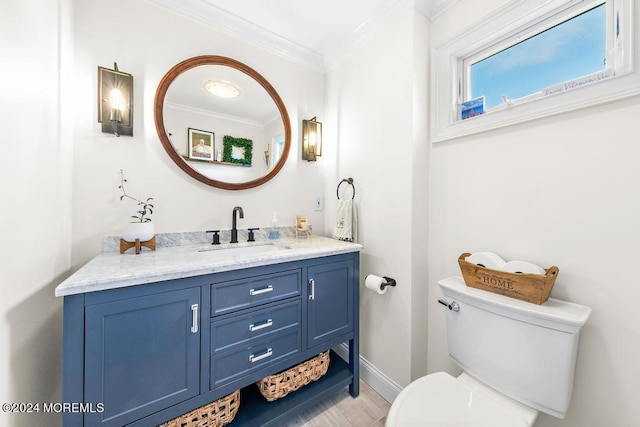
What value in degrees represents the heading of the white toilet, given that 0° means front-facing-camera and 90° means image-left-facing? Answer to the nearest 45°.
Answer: approximately 45°

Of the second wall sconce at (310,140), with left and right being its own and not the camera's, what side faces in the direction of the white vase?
right

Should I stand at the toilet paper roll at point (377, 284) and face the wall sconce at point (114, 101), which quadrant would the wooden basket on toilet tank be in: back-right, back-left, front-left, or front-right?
back-left
